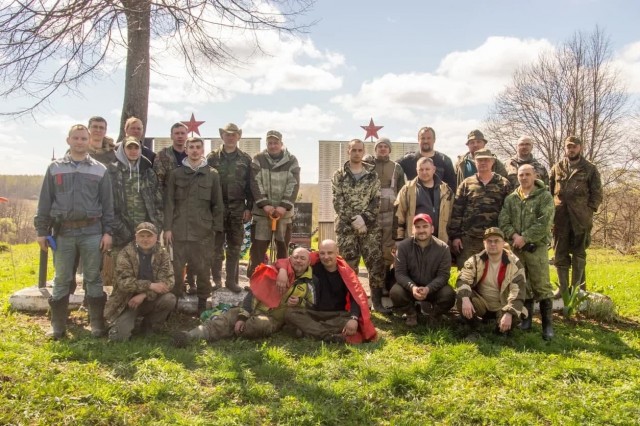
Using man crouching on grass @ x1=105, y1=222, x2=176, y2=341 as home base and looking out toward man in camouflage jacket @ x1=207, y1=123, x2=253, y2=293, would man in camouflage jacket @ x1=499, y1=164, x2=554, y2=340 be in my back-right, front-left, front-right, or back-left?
front-right

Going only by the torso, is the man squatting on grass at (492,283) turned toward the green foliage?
no

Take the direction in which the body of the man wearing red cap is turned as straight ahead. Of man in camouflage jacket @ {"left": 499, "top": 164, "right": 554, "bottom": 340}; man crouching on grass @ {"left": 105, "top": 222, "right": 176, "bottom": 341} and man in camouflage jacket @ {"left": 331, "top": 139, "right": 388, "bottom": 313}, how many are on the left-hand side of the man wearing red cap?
1

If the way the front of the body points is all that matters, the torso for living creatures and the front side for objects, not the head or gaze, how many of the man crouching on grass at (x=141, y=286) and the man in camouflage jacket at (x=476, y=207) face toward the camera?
2

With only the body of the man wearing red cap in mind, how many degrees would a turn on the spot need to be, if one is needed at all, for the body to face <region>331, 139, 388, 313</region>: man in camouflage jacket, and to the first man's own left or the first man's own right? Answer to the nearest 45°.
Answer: approximately 135° to the first man's own right

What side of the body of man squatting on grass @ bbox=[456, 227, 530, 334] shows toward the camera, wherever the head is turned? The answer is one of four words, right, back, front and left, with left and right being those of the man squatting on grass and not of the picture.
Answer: front

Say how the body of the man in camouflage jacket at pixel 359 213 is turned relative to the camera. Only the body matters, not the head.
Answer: toward the camera

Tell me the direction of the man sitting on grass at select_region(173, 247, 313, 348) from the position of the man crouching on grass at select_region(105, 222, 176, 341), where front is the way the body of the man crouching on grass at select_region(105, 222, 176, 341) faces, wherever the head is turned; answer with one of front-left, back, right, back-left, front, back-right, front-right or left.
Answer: left

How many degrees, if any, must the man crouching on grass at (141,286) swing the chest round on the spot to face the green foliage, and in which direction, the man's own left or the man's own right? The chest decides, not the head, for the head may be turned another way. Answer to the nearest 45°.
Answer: approximately 90° to the man's own left

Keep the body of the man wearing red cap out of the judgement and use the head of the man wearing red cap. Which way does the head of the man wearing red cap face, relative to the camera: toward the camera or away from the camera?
toward the camera

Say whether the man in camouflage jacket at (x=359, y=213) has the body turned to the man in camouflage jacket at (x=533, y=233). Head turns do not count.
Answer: no

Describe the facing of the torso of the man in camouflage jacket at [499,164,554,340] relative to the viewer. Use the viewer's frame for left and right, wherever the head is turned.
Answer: facing the viewer and to the left of the viewer

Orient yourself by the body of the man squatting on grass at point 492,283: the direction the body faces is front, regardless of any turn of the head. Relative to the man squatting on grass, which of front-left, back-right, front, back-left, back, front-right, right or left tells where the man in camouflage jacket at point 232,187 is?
right

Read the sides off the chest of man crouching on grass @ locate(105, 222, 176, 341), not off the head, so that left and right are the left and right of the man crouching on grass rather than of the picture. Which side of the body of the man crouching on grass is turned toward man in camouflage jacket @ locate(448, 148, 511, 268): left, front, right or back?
left

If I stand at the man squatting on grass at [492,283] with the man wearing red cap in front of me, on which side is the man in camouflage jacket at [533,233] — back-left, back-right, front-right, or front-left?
back-right

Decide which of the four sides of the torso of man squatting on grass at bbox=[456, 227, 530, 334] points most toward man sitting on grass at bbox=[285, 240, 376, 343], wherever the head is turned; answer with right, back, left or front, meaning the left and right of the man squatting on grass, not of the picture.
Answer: right

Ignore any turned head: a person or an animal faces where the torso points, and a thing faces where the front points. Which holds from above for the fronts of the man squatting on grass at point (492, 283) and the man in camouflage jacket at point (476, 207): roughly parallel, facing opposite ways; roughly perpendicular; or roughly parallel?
roughly parallel

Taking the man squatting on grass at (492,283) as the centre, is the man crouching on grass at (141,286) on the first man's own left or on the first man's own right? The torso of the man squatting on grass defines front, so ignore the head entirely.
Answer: on the first man's own right

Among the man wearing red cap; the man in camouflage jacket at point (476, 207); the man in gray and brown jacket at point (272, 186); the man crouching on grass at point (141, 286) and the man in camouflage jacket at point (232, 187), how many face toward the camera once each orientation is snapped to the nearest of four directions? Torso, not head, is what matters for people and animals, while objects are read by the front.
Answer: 5
